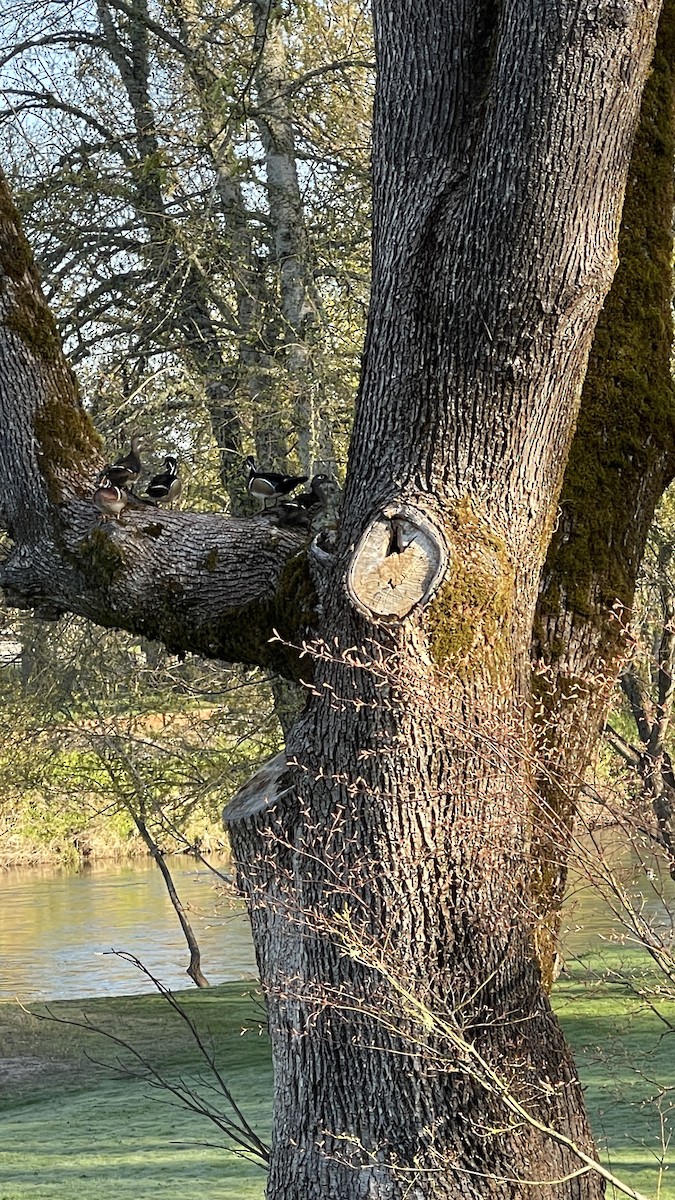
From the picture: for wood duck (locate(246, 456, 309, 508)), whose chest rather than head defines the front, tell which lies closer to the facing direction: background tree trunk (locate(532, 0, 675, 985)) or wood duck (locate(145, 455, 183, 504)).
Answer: the wood duck

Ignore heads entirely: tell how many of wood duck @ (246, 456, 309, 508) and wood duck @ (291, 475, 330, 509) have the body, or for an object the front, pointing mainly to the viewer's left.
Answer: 1

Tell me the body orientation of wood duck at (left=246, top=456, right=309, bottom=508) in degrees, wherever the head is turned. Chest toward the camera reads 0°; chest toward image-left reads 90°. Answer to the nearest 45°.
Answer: approximately 90°

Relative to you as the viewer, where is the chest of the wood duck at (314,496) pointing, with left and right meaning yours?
facing to the right of the viewer

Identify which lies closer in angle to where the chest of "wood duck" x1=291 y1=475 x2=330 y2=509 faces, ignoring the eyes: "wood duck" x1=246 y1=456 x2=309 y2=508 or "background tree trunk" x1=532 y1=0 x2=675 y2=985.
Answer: the background tree trunk

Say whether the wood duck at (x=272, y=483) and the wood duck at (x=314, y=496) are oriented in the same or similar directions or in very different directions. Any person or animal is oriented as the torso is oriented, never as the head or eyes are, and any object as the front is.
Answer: very different directions

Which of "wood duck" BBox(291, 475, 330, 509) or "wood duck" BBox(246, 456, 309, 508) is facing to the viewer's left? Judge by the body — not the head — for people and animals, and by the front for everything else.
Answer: "wood duck" BBox(246, 456, 309, 508)
